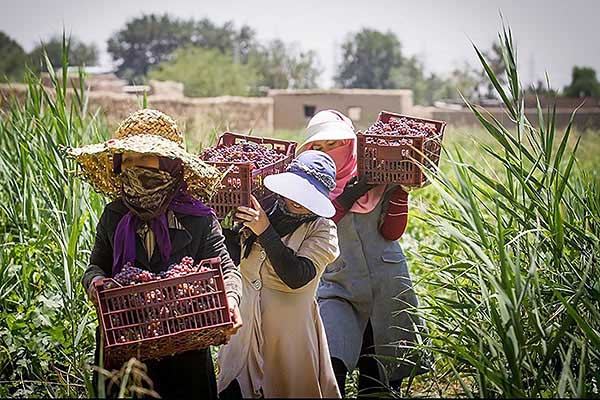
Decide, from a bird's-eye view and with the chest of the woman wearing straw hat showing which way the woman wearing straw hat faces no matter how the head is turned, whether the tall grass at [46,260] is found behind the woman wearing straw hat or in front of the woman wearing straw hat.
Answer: behind

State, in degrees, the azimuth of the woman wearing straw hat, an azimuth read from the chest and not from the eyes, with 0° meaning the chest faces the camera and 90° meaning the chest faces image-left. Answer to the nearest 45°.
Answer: approximately 0°

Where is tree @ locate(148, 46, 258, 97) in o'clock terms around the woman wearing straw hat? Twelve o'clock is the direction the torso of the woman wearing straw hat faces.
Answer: The tree is roughly at 6 o'clock from the woman wearing straw hat.

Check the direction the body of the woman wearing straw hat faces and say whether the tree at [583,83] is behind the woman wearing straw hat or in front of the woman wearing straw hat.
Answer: behind

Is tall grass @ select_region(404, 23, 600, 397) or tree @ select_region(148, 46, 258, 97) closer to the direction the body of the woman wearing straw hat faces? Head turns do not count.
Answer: the tall grass

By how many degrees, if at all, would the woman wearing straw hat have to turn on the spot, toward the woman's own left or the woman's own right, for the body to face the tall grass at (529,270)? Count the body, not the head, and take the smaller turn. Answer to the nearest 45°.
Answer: approximately 90° to the woman's own left

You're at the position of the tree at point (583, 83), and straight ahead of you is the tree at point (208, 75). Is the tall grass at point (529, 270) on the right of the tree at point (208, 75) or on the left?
left

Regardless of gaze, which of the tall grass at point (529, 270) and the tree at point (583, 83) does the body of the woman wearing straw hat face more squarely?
the tall grass
